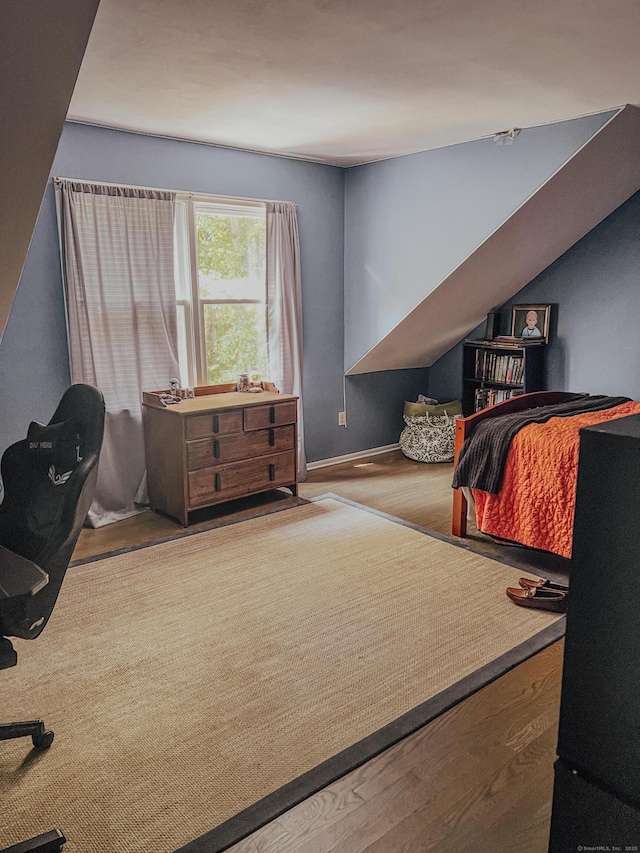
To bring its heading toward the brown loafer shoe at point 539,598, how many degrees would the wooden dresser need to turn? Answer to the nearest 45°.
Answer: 0° — it already faces it

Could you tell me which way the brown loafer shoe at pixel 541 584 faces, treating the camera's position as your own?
facing to the left of the viewer

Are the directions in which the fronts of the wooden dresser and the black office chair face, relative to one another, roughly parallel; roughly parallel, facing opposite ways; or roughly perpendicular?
roughly perpendicular

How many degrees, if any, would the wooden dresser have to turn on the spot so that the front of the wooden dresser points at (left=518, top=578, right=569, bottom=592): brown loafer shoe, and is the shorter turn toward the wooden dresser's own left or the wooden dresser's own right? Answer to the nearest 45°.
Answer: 0° — it already faces it

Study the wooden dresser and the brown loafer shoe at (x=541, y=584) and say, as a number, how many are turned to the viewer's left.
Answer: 1

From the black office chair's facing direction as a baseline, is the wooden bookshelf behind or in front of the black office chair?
behind
